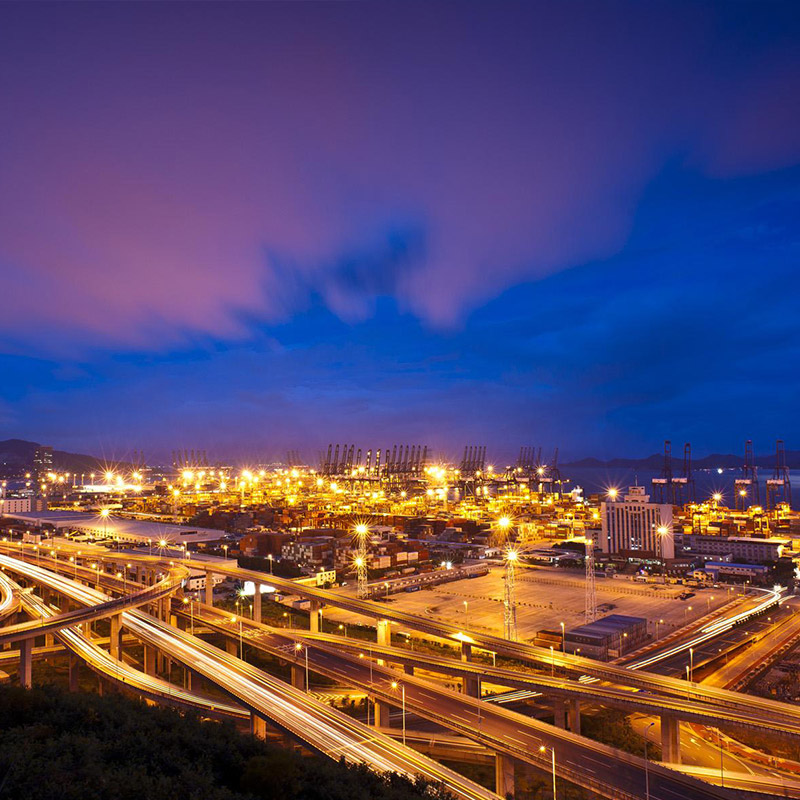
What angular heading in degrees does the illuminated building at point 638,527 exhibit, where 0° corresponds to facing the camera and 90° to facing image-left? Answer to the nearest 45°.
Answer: approximately 0°
